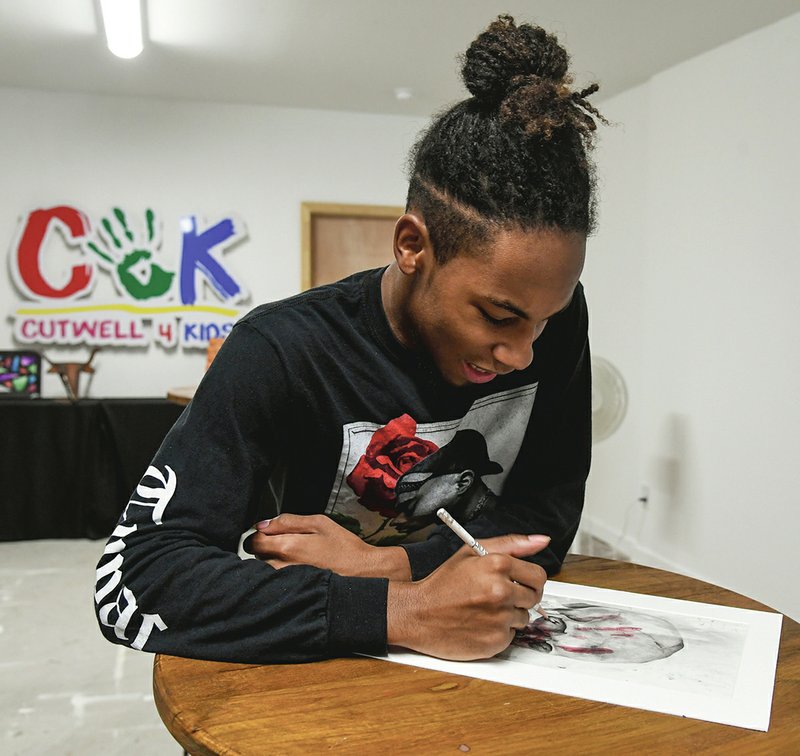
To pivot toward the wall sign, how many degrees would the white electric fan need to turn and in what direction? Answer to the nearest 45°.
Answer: approximately 90° to its right

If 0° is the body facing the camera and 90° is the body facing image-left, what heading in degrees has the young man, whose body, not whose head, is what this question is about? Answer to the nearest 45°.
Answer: approximately 315°

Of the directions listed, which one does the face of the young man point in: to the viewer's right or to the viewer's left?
to the viewer's right

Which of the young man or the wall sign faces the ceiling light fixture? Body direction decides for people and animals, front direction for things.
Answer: the wall sign

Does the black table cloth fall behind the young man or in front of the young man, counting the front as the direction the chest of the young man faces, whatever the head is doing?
behind

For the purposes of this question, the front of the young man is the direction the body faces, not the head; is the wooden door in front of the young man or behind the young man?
behind
